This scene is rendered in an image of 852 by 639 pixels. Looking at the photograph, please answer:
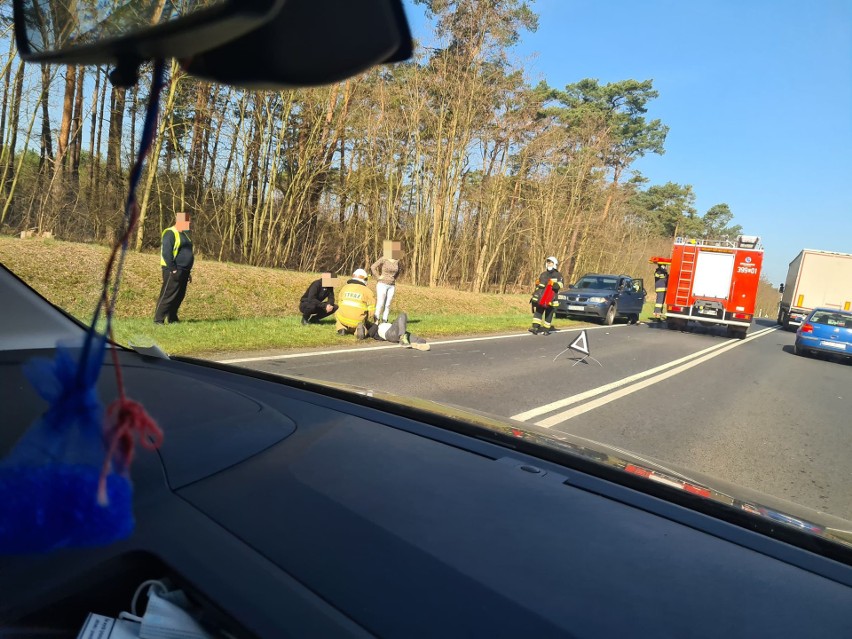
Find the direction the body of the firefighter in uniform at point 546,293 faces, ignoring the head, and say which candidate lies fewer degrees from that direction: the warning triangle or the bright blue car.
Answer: the warning triangle

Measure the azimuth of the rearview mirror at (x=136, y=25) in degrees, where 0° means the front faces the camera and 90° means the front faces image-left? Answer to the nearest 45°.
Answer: approximately 45°

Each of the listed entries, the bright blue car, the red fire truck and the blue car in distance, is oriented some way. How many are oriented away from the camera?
2

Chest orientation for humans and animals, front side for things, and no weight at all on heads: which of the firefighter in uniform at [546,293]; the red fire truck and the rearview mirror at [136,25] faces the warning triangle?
the firefighter in uniform

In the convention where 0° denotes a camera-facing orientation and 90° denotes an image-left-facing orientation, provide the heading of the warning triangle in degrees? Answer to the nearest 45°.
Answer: approximately 0°
